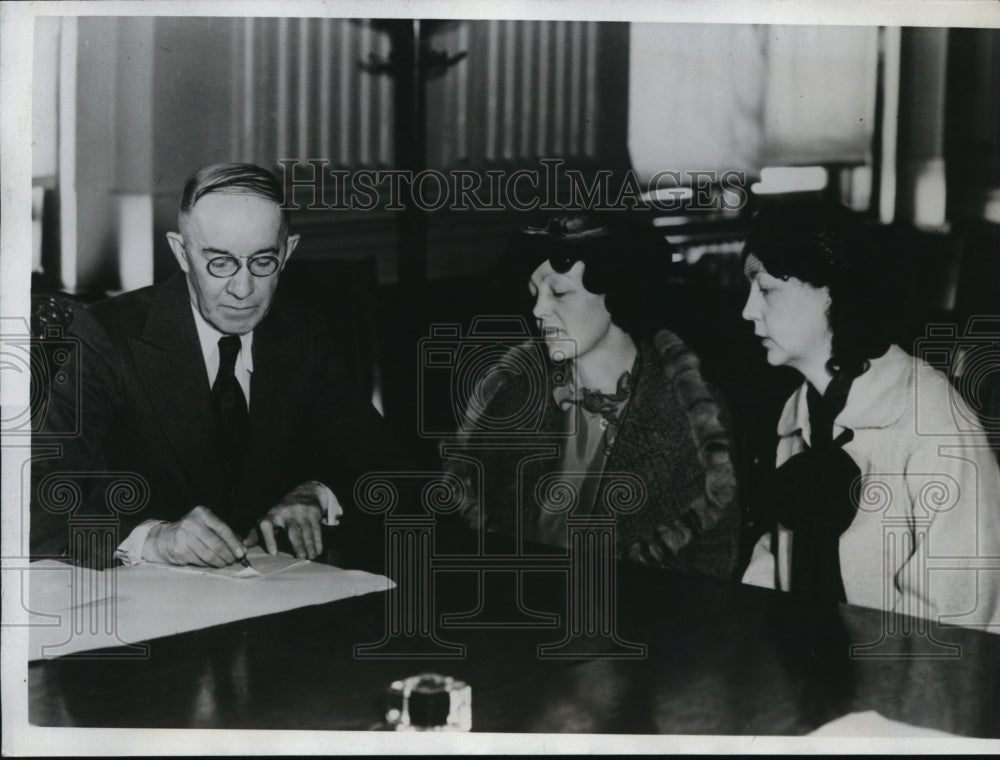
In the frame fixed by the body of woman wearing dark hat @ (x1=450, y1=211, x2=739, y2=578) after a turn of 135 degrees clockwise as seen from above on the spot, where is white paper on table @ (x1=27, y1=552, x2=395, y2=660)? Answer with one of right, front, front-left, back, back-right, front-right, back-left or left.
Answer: left

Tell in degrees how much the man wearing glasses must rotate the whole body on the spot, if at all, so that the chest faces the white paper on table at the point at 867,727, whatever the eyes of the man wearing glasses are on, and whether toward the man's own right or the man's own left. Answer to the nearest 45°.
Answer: approximately 90° to the man's own left

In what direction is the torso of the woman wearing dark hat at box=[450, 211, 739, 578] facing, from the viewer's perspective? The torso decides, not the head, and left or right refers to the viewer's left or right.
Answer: facing the viewer and to the left of the viewer

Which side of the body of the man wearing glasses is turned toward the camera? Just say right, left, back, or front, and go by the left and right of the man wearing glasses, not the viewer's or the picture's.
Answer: front

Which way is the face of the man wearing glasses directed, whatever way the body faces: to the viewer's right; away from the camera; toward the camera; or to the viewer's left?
toward the camera

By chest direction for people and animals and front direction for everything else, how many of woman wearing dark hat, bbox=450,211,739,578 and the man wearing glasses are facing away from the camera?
0
